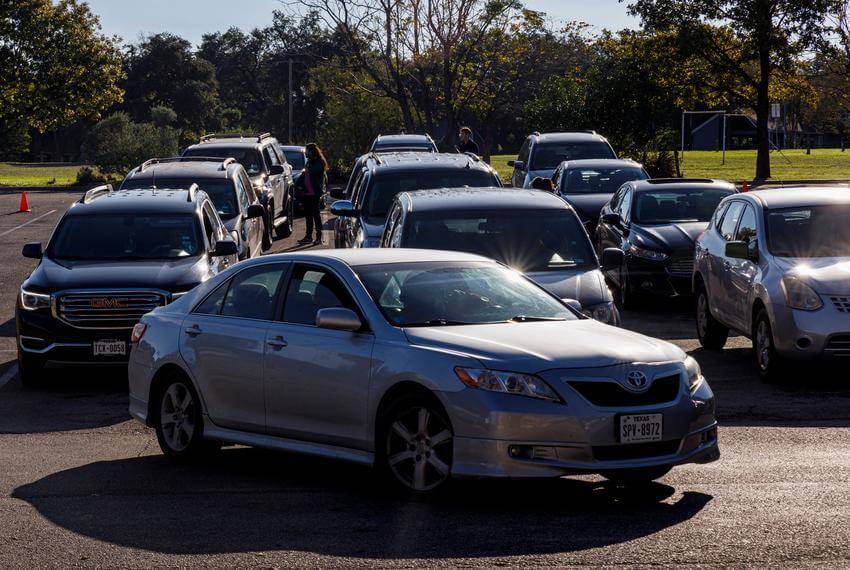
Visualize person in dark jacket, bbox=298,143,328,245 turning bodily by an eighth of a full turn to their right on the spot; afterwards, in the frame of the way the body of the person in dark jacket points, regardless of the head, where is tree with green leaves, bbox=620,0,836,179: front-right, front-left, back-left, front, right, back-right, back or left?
right

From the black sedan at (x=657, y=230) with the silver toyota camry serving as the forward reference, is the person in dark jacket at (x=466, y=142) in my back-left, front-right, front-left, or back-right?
back-right

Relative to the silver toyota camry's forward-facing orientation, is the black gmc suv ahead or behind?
behind

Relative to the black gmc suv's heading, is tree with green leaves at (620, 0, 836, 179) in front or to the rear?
to the rear

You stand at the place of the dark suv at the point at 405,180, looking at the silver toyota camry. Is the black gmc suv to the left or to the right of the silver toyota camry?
right

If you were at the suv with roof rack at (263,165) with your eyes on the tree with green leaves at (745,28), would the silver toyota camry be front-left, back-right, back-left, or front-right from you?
back-right

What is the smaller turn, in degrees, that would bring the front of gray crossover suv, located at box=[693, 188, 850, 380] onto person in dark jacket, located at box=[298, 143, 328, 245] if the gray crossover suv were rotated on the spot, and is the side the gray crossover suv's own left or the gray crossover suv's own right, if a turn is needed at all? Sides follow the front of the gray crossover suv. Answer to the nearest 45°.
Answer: approximately 180°

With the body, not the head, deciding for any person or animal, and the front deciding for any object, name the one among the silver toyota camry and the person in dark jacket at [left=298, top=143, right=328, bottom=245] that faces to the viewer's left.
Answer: the person in dark jacket
